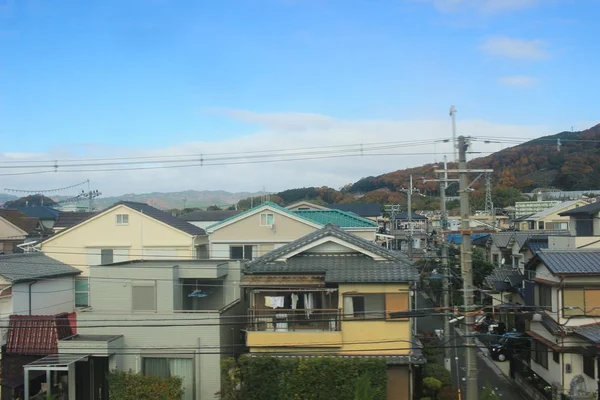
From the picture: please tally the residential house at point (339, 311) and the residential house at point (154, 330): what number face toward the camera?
2

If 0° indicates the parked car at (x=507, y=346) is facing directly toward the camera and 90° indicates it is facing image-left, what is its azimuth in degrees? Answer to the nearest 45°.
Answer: approximately 45°

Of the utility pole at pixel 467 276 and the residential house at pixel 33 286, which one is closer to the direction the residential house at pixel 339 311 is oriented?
the utility pole

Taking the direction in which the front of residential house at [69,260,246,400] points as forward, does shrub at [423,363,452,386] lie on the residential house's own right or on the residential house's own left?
on the residential house's own left

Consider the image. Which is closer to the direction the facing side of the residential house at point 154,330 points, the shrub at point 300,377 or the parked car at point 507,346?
the shrub

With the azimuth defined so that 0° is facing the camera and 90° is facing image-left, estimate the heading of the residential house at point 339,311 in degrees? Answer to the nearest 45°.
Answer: approximately 0°

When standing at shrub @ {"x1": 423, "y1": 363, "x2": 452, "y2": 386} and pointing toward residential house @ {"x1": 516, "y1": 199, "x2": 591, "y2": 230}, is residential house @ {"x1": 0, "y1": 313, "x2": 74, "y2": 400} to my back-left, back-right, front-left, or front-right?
back-left
